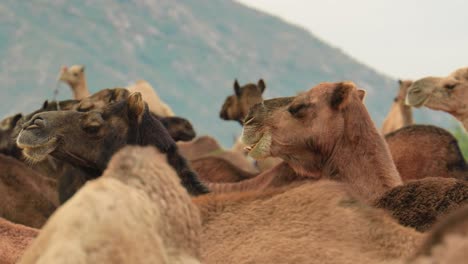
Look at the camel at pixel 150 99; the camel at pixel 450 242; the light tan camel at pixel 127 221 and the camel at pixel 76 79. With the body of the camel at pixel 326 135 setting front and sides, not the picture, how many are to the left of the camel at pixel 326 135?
2

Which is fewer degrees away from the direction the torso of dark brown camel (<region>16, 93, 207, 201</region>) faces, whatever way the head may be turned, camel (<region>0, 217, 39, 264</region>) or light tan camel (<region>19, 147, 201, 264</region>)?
the camel

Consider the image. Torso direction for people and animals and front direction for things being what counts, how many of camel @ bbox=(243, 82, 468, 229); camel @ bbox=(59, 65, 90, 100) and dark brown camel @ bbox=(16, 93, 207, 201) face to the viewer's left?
3

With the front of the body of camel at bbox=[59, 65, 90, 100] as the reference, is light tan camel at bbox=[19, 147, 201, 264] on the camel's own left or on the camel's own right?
on the camel's own left

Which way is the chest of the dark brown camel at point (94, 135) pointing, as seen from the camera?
to the viewer's left

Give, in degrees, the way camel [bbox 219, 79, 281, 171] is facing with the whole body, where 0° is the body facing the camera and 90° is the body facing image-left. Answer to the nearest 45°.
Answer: approximately 45°

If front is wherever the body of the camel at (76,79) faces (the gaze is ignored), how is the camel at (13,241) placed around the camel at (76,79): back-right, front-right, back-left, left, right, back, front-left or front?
left

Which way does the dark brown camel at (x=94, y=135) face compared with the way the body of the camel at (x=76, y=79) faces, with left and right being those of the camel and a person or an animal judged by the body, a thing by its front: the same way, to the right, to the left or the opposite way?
the same way

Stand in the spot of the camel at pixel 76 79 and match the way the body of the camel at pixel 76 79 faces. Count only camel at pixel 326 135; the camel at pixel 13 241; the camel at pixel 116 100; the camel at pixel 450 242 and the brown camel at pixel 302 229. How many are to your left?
5

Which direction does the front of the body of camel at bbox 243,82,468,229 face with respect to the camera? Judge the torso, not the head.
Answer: to the viewer's left

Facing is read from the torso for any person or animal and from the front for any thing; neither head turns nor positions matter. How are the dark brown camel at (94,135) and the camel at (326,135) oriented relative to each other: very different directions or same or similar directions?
same or similar directions
